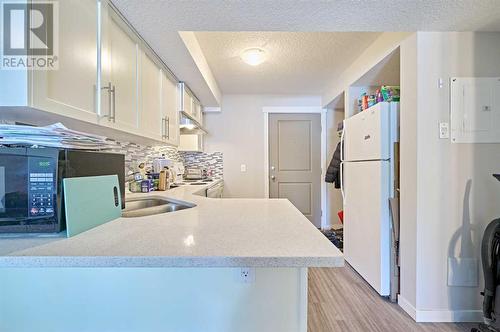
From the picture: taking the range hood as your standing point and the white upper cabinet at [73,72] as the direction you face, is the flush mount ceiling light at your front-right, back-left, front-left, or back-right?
front-left

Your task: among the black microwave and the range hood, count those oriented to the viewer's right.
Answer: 1

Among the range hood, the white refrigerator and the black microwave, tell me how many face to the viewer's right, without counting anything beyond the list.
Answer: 1

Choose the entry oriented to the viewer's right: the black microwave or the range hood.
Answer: the range hood

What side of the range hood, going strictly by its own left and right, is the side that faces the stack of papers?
right

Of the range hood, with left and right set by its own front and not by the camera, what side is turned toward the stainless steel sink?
right

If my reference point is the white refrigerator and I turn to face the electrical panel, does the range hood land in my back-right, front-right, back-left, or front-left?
back-right

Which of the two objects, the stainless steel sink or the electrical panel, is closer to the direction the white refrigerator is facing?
the stainless steel sink

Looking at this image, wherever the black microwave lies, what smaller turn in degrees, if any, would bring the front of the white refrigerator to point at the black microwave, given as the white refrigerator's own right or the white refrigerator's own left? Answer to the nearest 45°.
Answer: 0° — it already faces it

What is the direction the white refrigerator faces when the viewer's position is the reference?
facing the viewer and to the left of the viewer

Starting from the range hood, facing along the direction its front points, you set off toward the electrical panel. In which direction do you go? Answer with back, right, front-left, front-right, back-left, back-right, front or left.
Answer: front-right

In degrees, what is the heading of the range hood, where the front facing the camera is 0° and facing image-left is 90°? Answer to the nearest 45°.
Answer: approximately 270°

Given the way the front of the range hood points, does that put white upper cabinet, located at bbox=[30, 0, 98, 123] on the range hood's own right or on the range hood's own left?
on the range hood's own right

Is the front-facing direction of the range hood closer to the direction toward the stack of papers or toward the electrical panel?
the electrical panel
